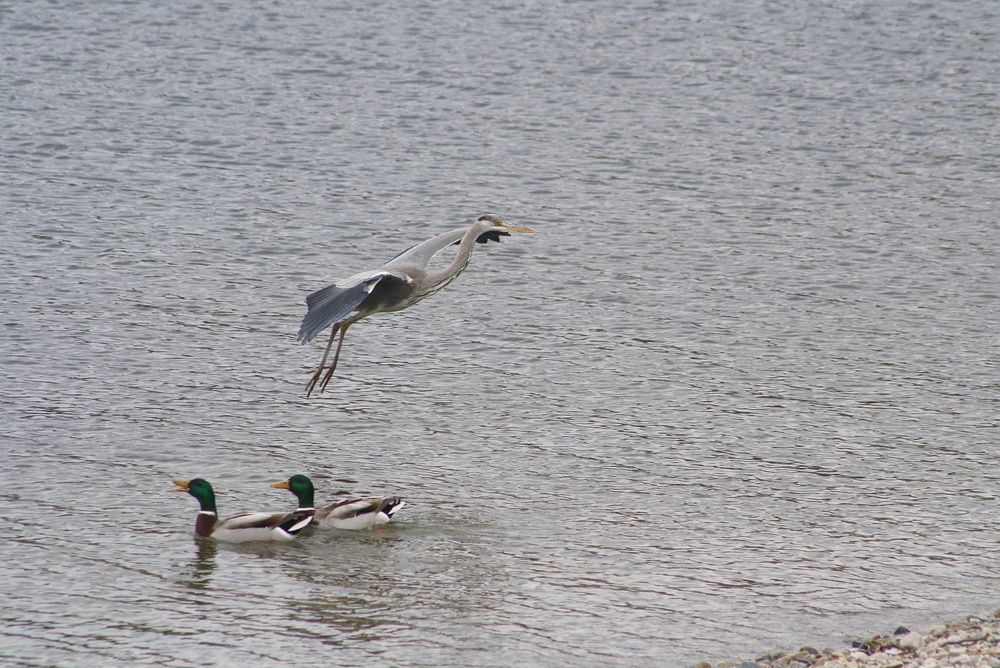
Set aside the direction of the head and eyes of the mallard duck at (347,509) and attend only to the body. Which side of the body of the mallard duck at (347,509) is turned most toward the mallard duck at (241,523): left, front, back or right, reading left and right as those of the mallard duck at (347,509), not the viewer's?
front

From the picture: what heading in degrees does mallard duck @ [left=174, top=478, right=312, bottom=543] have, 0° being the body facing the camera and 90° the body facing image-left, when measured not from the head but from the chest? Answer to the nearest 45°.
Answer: approximately 90°

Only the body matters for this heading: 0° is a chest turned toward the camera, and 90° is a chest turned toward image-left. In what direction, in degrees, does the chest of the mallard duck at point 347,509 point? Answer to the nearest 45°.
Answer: approximately 90°

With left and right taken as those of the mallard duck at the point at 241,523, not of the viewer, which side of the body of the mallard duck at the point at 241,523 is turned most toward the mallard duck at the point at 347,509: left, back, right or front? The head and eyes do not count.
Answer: back

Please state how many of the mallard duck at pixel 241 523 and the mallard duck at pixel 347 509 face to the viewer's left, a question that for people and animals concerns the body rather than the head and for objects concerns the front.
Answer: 2
